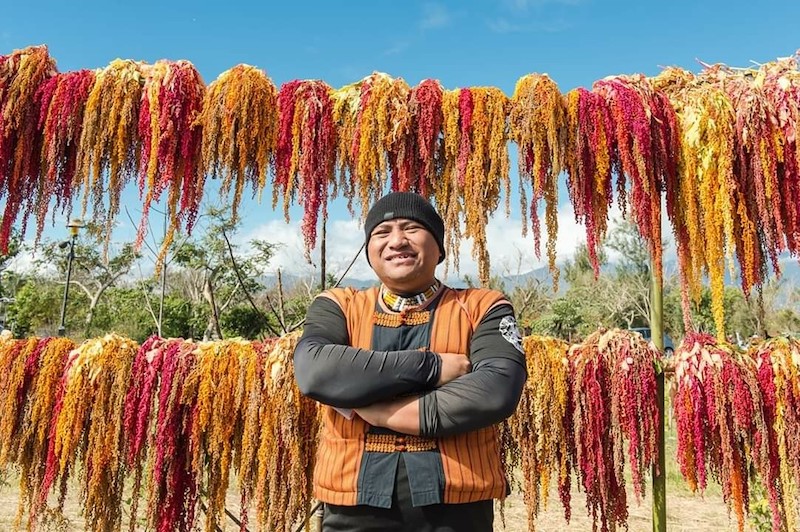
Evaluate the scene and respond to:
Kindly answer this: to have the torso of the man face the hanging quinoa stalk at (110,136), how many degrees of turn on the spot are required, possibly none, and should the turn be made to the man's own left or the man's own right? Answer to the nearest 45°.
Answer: approximately 135° to the man's own right

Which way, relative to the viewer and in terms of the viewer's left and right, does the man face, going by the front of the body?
facing the viewer

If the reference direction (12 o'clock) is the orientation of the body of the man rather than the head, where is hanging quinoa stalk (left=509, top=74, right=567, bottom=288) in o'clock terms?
The hanging quinoa stalk is roughly at 7 o'clock from the man.

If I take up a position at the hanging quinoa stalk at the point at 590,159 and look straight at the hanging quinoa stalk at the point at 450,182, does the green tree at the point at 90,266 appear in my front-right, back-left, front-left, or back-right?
front-right

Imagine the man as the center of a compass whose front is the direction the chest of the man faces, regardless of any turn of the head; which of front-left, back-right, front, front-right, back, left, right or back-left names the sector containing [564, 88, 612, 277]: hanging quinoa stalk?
back-left

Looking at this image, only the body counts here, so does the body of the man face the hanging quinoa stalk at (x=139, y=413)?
no

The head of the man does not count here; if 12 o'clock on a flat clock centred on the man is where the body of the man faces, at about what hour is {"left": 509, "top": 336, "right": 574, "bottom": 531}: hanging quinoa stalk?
The hanging quinoa stalk is roughly at 7 o'clock from the man.

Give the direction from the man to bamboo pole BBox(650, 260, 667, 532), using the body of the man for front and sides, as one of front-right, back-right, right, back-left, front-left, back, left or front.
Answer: back-left

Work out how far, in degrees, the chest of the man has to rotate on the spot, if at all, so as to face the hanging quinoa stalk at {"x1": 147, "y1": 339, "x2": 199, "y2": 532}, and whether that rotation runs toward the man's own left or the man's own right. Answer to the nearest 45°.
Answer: approximately 135° to the man's own right

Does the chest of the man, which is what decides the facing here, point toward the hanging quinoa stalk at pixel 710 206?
no

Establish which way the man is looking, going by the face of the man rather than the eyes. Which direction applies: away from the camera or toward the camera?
toward the camera

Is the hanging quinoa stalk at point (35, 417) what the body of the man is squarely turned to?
no

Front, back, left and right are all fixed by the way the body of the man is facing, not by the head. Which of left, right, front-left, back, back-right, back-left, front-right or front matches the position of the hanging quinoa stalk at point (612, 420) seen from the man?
back-left

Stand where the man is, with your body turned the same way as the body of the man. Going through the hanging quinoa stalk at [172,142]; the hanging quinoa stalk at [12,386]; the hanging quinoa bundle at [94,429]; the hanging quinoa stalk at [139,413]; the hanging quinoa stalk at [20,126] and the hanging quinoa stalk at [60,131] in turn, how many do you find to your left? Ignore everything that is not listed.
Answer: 0

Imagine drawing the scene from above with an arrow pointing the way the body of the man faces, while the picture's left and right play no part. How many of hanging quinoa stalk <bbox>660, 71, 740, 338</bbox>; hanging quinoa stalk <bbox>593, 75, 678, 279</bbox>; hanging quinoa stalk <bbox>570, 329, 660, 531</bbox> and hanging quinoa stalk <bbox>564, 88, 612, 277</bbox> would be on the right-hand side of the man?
0
